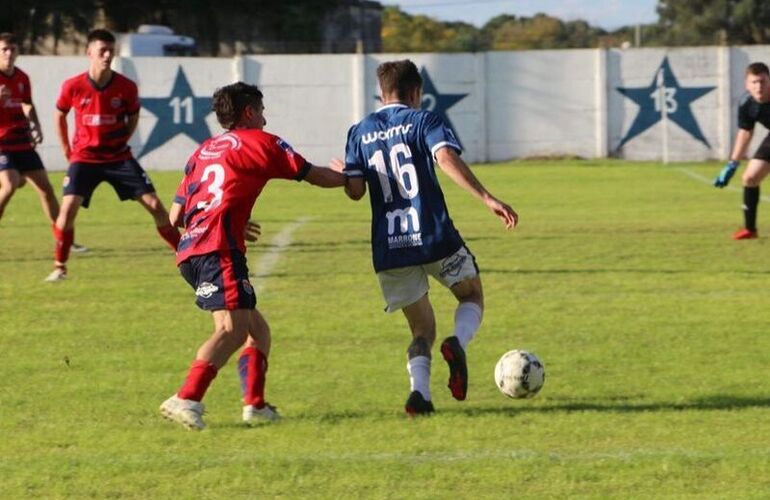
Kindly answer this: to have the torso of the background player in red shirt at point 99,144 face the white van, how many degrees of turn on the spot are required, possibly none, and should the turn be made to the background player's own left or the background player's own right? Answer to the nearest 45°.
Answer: approximately 180°

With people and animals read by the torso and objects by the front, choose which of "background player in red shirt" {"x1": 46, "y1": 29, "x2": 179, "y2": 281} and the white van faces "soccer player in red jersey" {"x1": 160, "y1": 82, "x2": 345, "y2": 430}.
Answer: the background player in red shirt

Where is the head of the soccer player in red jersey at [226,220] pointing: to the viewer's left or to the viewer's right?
to the viewer's right

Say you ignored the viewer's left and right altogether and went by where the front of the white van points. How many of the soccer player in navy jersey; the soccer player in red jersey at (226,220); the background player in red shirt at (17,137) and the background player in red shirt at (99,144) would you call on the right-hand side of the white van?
4

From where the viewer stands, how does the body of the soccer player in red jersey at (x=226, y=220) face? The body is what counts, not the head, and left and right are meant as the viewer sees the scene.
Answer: facing away from the viewer and to the right of the viewer

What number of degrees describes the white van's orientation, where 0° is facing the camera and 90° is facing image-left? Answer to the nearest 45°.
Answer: approximately 270°

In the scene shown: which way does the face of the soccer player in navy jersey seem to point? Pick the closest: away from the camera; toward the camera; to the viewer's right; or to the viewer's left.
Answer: away from the camera
